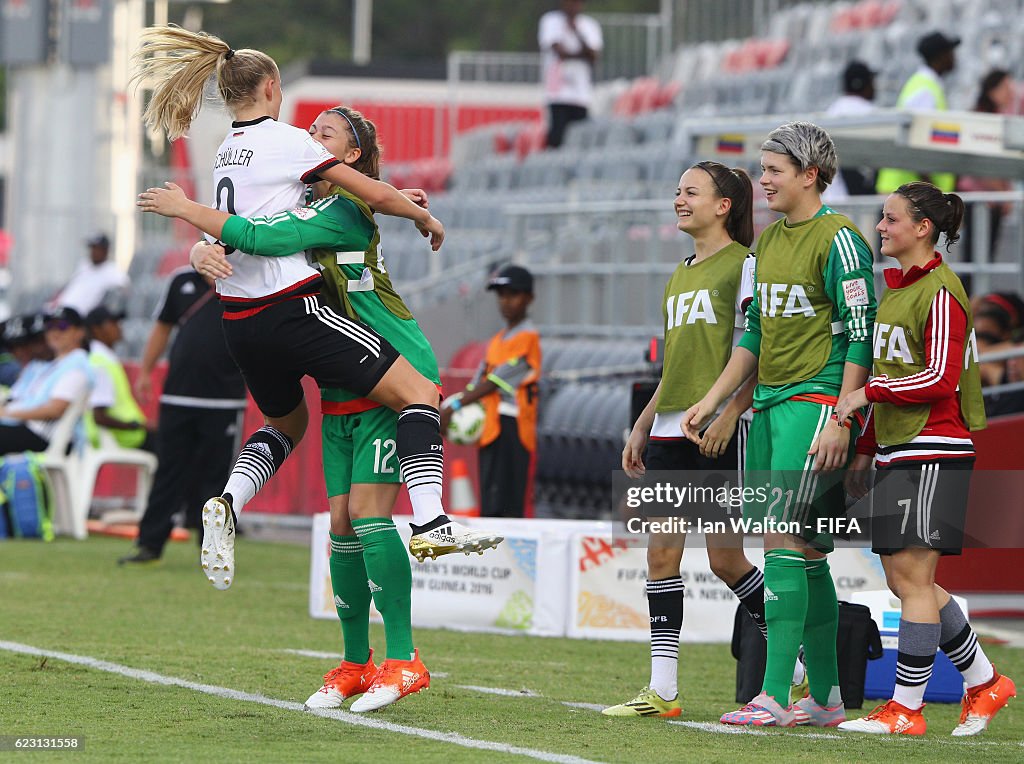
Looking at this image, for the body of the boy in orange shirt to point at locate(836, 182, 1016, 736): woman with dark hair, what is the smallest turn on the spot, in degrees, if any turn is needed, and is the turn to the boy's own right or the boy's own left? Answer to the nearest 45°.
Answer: approximately 45° to the boy's own left

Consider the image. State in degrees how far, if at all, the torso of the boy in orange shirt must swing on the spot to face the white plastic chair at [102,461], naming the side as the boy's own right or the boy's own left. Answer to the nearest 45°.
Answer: approximately 90° to the boy's own right

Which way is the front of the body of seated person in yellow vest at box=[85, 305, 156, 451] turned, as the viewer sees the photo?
to the viewer's right

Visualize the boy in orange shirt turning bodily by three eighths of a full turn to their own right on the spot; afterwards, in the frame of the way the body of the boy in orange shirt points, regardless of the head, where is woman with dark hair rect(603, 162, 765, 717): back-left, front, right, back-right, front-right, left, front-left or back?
back

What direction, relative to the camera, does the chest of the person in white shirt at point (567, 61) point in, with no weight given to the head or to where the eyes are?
toward the camera

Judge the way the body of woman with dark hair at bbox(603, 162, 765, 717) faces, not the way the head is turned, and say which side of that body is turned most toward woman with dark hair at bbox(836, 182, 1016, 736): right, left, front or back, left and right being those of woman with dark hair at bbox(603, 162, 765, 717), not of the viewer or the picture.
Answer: left

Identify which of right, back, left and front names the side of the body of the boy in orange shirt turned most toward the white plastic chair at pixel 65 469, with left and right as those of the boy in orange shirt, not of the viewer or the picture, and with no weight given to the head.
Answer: right

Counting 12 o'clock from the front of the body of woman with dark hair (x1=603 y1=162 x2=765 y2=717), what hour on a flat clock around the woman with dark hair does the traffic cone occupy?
The traffic cone is roughly at 4 o'clock from the woman with dark hair.

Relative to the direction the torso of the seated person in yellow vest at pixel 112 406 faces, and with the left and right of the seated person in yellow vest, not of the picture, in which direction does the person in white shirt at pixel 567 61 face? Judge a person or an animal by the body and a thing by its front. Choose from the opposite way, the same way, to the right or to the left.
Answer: to the right

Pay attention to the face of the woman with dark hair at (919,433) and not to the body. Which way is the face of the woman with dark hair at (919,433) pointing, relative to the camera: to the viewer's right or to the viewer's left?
to the viewer's left

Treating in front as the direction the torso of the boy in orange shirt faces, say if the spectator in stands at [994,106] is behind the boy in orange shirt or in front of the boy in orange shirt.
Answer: behind

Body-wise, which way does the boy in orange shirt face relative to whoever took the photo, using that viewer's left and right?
facing the viewer and to the left of the viewer

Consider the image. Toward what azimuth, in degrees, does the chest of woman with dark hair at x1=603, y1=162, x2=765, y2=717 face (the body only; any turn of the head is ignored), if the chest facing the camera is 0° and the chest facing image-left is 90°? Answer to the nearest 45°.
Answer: approximately 45°
